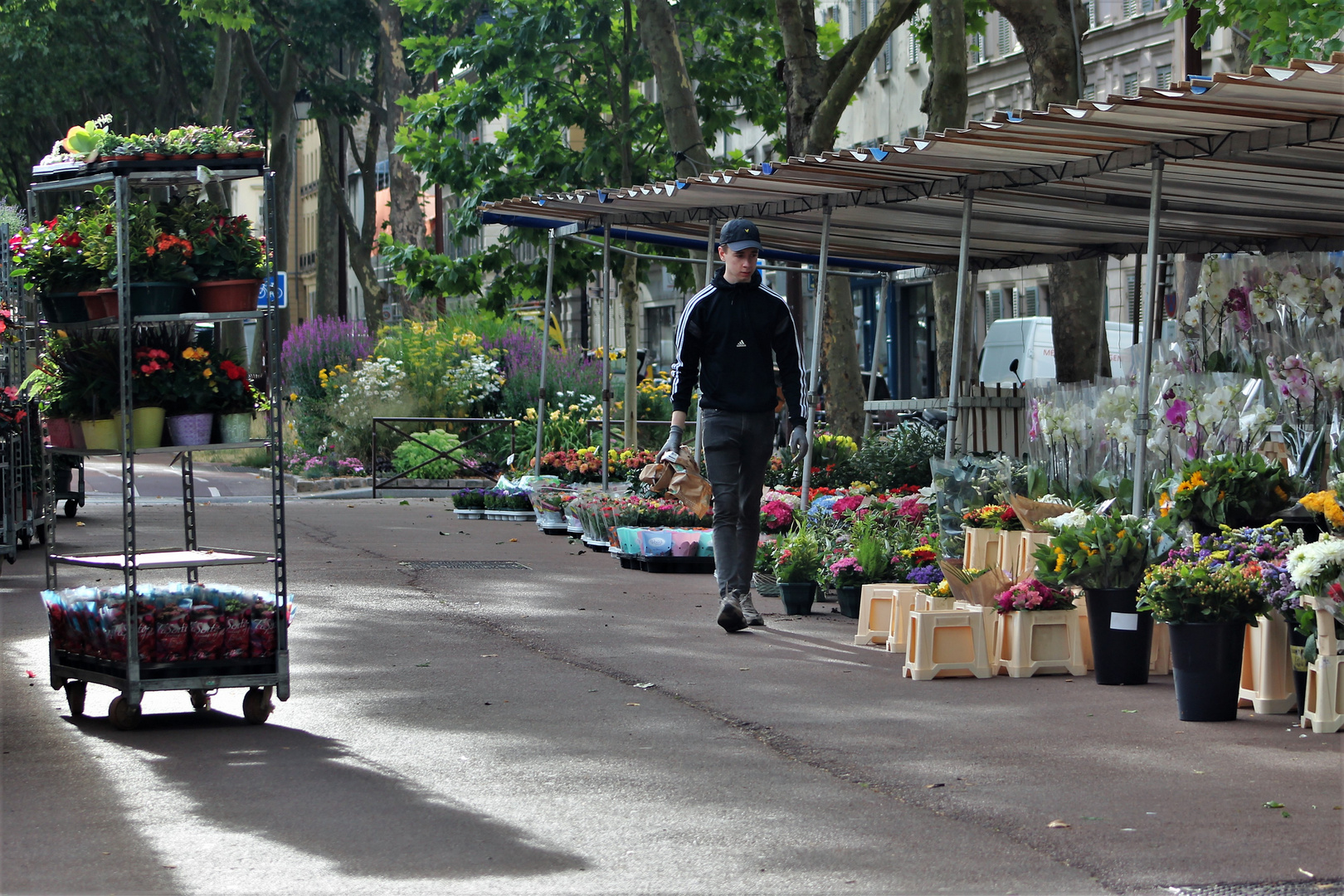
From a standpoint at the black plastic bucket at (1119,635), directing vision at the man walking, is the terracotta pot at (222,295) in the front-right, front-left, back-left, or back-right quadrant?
front-left

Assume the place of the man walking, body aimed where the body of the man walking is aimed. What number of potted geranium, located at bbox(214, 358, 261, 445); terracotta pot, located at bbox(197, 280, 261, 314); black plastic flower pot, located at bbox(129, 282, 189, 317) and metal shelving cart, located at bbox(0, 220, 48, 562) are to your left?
0

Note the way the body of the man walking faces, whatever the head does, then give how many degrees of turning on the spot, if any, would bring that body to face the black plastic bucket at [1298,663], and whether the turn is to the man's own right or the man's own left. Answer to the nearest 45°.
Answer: approximately 45° to the man's own left

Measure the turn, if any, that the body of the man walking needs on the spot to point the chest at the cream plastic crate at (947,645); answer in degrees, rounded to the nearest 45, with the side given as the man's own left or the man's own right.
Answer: approximately 45° to the man's own left

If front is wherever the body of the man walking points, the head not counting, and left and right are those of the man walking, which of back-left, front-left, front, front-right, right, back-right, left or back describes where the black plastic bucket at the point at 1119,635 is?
front-left

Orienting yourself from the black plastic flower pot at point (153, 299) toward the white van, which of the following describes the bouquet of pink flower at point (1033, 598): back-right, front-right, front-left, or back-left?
front-right

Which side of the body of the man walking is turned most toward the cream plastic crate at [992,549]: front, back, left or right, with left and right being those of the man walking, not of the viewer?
left

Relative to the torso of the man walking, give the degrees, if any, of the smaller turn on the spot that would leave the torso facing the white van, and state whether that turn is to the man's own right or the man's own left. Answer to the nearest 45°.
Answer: approximately 180°

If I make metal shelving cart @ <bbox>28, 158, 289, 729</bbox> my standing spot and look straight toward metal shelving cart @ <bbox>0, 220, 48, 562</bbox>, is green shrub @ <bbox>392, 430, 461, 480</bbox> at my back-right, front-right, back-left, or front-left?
front-right

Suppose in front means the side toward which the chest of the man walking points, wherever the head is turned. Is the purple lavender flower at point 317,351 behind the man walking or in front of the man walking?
behind

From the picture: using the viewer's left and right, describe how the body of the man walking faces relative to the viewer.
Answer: facing the viewer

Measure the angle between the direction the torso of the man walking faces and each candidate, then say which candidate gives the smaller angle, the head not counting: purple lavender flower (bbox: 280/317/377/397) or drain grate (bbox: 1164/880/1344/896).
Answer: the drain grate

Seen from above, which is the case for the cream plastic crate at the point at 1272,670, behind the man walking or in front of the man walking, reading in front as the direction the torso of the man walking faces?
in front

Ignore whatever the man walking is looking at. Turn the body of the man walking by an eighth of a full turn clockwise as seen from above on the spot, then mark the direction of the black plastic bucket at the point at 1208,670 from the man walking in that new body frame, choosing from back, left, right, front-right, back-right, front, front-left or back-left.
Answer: left

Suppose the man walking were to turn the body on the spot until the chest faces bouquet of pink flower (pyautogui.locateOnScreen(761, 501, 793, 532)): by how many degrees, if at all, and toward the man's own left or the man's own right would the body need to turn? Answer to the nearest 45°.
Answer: approximately 180°

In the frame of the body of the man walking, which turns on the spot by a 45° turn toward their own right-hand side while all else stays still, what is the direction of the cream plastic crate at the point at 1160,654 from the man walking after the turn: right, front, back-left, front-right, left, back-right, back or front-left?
left

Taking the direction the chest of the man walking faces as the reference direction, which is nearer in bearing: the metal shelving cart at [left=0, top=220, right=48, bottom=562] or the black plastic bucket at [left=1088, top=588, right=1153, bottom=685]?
the black plastic bucket
